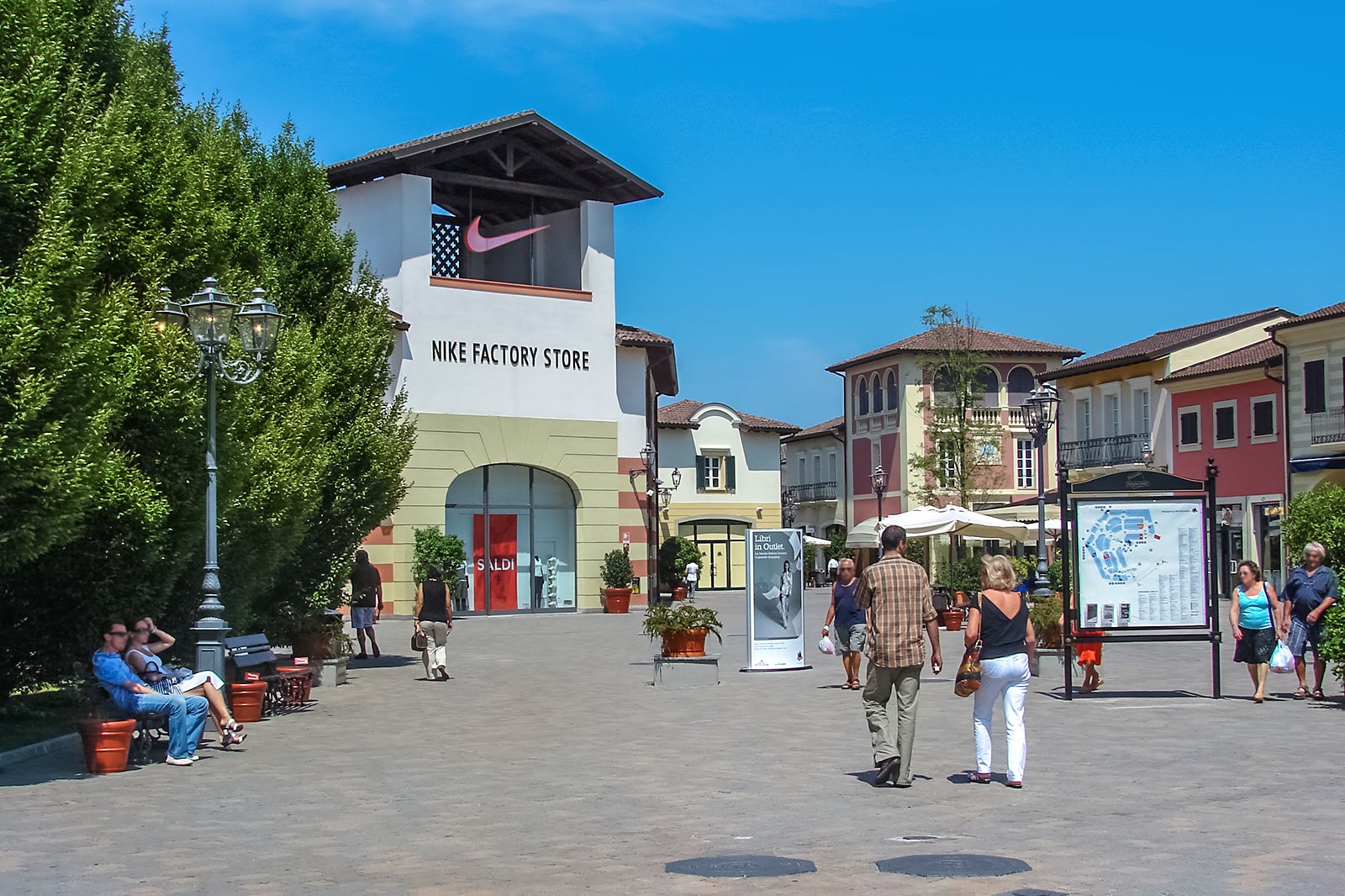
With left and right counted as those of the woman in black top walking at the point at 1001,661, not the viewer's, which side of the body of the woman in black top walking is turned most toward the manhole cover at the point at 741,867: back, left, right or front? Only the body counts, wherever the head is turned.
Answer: back

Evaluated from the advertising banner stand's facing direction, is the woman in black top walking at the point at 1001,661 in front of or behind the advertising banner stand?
in front

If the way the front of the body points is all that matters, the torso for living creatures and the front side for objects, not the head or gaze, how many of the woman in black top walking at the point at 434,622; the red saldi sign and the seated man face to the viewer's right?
1

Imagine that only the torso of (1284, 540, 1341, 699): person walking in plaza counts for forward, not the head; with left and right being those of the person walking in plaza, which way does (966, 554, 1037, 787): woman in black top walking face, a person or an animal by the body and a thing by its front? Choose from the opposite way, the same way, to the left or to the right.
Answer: the opposite way

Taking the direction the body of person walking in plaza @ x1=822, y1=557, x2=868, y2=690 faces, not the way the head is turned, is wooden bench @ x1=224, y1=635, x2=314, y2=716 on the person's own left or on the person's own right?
on the person's own right

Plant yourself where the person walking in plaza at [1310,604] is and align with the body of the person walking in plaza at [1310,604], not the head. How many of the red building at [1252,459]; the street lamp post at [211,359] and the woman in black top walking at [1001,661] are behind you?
1

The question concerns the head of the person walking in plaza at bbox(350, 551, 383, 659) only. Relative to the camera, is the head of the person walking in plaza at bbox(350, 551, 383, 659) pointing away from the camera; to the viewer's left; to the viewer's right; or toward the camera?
away from the camera

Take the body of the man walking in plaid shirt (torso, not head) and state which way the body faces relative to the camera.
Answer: away from the camera
